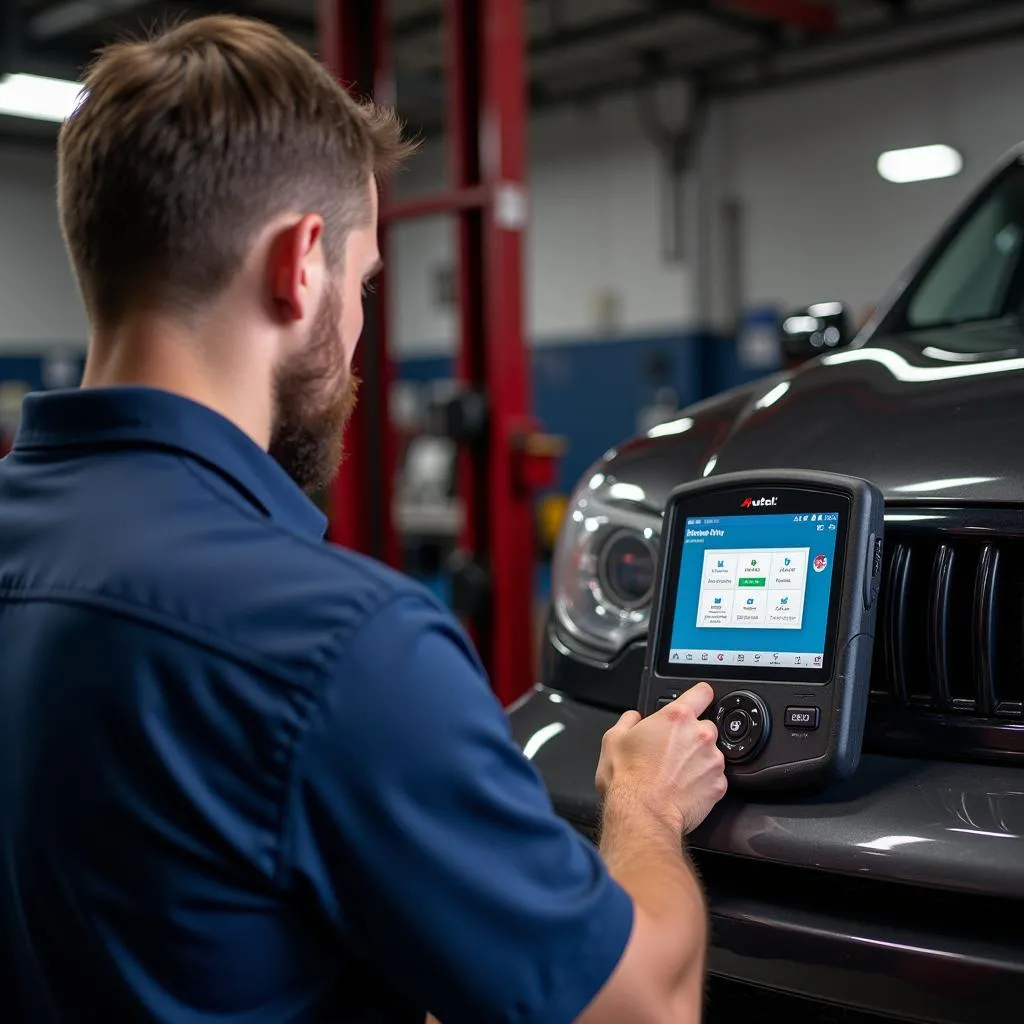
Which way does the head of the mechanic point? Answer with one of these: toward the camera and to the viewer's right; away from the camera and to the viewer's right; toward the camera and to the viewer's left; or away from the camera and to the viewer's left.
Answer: away from the camera and to the viewer's right

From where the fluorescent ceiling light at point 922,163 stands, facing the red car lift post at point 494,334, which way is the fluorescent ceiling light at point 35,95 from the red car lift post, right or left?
right

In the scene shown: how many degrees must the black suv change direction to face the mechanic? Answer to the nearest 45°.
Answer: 0° — it already faces them

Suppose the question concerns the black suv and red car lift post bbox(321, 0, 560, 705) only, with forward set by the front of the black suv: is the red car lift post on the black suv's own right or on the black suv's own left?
on the black suv's own right

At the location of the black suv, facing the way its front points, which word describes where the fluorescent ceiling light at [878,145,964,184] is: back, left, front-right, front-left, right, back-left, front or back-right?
back-right

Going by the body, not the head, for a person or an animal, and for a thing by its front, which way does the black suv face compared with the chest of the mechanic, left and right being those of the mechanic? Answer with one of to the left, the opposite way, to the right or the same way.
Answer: the opposite way

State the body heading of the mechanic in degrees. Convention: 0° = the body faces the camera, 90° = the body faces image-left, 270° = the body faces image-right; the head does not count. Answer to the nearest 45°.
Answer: approximately 225°

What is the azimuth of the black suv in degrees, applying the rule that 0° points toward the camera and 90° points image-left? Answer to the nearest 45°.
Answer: approximately 45°
